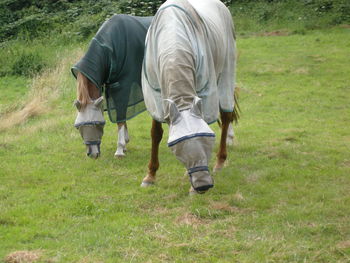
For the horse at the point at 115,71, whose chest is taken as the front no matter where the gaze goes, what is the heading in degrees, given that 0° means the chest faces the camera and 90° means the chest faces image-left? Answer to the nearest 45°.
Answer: approximately 45°
